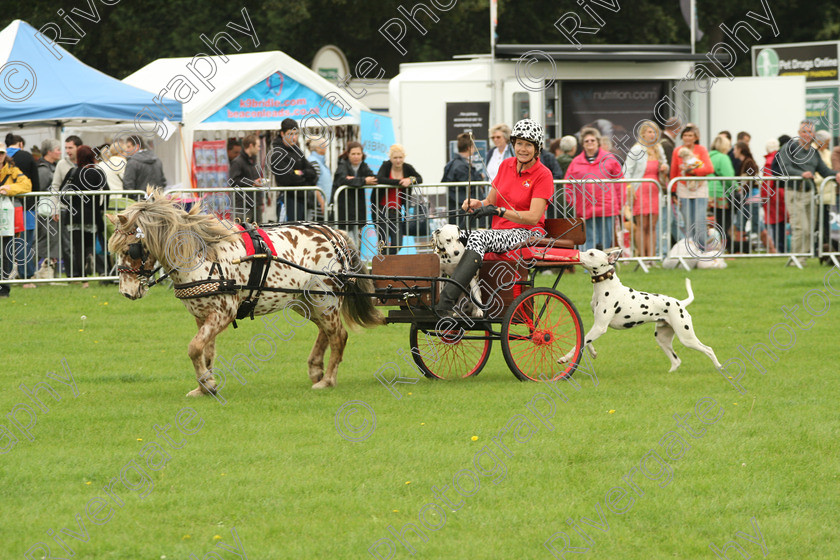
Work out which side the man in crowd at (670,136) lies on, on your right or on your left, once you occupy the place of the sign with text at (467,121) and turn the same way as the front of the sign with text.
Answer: on your left

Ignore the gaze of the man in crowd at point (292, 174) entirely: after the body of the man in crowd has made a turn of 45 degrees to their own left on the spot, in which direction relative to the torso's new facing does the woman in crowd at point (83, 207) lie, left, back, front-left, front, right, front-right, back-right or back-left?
back

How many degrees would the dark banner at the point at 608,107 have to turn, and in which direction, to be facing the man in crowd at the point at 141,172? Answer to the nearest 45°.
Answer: approximately 45° to its right

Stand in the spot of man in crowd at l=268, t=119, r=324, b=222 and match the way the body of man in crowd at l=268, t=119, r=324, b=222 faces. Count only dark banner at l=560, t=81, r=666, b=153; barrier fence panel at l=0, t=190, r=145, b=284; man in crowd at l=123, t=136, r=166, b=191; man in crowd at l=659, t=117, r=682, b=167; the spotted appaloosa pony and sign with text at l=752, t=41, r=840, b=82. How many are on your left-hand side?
3

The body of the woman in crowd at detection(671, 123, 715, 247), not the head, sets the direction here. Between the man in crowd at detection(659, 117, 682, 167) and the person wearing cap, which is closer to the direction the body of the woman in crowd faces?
the person wearing cap
